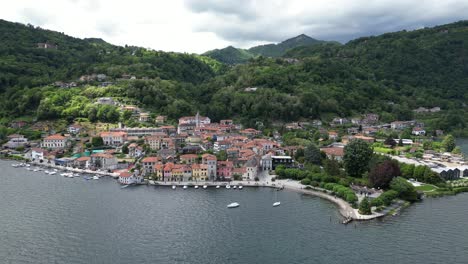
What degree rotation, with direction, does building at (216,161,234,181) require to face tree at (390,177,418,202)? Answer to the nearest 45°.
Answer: approximately 45° to its left

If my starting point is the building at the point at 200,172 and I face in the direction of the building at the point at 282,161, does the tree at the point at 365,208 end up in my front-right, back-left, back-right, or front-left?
front-right

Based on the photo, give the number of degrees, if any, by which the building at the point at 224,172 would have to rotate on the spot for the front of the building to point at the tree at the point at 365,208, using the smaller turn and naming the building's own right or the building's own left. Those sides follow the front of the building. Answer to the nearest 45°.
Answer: approximately 45° to the building's own left

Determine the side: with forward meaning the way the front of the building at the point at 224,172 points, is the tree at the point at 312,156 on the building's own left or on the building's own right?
on the building's own left

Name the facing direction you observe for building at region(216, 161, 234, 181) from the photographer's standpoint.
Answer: facing the viewer

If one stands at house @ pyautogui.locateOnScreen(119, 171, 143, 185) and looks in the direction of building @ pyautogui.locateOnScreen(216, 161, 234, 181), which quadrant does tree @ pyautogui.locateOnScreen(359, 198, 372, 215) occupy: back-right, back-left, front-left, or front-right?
front-right

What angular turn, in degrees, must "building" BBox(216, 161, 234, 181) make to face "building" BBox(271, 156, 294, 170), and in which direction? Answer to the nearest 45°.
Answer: approximately 135° to its left

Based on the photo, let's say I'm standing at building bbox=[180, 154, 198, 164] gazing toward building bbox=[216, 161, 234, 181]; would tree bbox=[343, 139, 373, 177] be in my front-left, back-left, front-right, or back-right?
front-left

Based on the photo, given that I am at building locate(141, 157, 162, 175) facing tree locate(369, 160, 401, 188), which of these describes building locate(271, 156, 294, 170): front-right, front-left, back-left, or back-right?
front-left

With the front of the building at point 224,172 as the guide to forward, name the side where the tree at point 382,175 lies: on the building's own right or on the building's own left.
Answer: on the building's own left

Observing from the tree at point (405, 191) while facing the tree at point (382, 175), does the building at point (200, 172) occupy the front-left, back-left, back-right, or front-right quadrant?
front-left

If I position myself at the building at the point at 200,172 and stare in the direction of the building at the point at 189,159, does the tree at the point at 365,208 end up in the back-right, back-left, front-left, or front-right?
back-right

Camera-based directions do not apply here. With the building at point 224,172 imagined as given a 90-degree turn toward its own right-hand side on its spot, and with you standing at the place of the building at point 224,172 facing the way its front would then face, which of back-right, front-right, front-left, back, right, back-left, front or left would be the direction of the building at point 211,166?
front

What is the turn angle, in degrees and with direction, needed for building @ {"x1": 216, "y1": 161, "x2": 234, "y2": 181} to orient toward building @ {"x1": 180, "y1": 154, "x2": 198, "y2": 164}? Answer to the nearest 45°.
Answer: approximately 135° to its right

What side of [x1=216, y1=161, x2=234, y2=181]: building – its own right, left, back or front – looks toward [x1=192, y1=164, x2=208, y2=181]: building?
right
